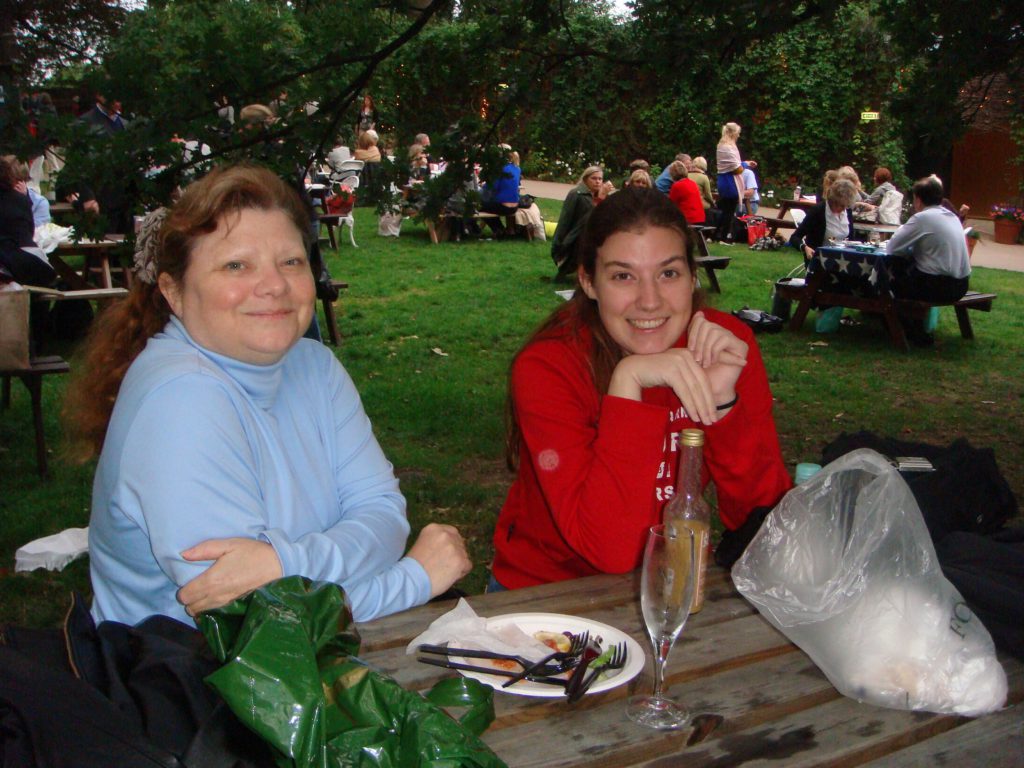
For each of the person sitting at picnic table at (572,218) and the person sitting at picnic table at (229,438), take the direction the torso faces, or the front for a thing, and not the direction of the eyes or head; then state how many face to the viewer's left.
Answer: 0

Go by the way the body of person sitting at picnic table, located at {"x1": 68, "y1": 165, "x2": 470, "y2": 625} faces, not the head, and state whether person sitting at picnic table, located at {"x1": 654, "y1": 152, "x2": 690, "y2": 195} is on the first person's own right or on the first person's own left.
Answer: on the first person's own left

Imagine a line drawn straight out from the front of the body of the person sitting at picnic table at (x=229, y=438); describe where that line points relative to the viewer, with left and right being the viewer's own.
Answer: facing the viewer and to the right of the viewer

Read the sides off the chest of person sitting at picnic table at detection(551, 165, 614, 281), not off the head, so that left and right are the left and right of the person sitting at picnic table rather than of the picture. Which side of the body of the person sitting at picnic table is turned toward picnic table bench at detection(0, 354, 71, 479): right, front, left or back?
right

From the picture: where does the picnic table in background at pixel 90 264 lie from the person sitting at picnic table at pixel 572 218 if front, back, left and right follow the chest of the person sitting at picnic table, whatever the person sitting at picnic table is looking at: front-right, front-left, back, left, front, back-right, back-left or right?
back-right

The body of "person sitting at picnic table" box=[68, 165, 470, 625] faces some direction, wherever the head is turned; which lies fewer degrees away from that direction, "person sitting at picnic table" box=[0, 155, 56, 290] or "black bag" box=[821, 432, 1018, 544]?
the black bag

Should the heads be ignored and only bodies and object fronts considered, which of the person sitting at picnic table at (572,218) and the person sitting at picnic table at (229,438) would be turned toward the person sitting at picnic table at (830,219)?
the person sitting at picnic table at (572,218)

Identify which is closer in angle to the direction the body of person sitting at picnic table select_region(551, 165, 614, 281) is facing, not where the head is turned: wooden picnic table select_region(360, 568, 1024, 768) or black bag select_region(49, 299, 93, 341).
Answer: the wooden picnic table

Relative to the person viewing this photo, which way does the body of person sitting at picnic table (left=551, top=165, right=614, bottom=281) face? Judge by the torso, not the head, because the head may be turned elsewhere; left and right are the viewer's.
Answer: facing to the right of the viewer

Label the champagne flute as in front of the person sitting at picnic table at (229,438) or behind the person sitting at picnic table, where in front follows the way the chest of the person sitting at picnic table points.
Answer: in front

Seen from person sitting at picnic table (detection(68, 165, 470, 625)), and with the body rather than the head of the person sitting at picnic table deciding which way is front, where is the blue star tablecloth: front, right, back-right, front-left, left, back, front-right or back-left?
left

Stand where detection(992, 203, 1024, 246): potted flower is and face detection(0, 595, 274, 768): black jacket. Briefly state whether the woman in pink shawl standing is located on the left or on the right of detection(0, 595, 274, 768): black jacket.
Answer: right
